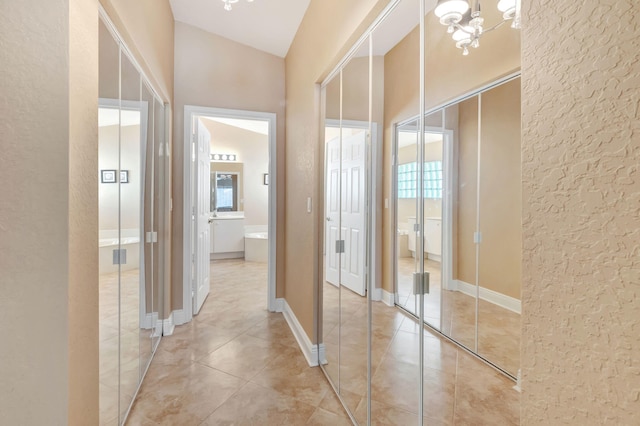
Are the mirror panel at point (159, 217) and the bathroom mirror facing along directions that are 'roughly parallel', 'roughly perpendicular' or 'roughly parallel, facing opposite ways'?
roughly perpendicular

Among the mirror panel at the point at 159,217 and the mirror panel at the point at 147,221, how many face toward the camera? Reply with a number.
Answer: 0

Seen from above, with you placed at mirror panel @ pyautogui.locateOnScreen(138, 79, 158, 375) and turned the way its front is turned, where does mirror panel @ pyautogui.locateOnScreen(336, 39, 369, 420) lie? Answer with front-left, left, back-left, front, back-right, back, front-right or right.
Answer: front-right

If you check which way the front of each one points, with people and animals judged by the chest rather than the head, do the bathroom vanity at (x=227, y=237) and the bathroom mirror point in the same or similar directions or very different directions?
same or similar directions

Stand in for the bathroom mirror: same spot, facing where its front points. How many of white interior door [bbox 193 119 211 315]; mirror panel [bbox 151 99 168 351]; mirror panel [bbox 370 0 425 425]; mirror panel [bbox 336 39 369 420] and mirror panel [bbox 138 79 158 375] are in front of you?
5

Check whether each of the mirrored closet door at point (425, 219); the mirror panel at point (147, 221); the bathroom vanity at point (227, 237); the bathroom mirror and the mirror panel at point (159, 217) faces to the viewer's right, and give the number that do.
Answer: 2

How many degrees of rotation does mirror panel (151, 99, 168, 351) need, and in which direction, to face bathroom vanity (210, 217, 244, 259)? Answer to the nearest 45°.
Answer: approximately 90° to its left

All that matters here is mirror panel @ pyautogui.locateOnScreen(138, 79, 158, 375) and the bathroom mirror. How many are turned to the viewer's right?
1

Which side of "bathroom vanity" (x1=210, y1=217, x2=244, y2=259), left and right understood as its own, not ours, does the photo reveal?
front

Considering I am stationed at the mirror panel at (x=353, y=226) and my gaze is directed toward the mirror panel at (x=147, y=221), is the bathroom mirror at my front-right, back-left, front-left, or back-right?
front-right

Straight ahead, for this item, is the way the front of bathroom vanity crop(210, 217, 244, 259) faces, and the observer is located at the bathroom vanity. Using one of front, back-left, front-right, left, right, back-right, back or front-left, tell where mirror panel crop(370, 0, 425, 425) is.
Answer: front

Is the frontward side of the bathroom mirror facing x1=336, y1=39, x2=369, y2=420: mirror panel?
yes

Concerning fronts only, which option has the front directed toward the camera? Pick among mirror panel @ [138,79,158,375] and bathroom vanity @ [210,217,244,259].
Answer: the bathroom vanity
